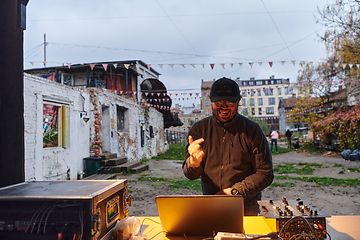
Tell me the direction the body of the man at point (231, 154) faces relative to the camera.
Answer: toward the camera

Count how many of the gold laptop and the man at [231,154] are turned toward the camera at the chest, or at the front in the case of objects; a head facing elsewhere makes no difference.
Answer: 1

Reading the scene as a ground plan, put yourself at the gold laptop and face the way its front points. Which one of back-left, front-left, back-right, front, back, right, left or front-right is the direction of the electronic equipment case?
left

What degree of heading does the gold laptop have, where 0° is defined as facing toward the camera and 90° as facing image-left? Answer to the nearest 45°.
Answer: approximately 180°

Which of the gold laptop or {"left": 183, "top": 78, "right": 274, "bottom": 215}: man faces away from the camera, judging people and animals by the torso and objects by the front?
the gold laptop

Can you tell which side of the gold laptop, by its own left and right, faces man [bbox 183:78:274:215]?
front

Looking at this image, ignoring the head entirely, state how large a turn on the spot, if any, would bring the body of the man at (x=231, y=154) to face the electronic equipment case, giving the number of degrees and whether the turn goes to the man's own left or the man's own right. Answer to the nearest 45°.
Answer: approximately 45° to the man's own right

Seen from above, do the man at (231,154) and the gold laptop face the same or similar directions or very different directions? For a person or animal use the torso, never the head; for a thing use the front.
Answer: very different directions

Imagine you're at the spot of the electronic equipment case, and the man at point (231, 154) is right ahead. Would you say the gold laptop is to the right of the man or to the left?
right

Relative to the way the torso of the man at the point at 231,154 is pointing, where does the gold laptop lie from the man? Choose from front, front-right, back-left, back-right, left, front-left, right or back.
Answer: front

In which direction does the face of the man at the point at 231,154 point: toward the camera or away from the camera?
toward the camera
